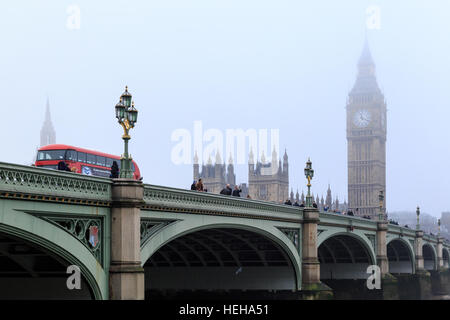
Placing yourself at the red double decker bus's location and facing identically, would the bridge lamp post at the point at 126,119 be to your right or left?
on your left

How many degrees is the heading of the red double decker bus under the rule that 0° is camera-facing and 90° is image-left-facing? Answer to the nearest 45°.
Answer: approximately 45°
